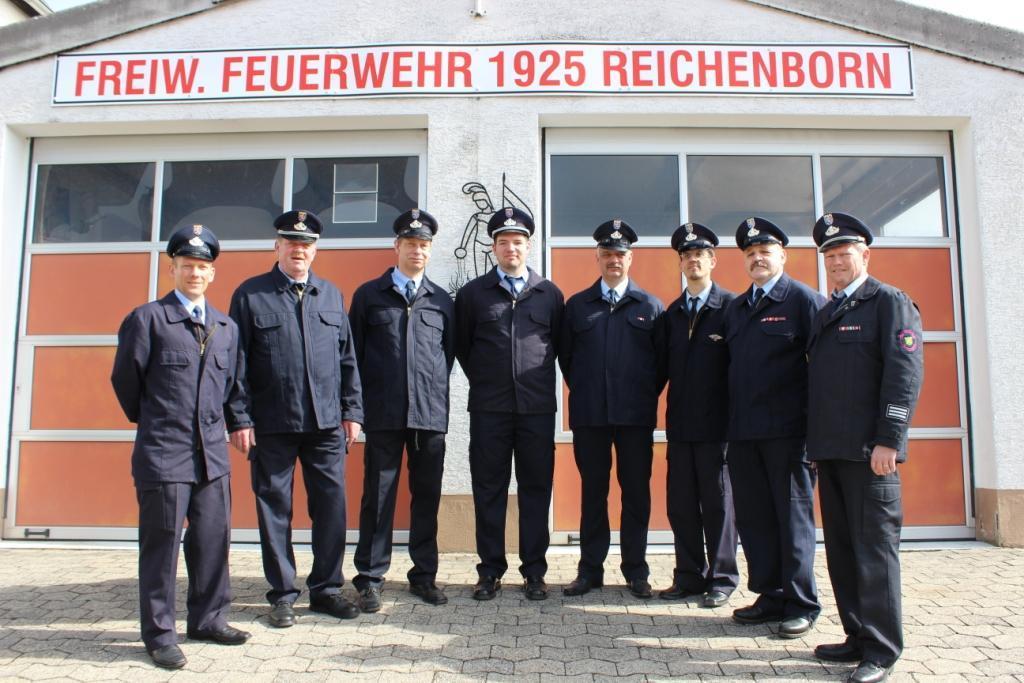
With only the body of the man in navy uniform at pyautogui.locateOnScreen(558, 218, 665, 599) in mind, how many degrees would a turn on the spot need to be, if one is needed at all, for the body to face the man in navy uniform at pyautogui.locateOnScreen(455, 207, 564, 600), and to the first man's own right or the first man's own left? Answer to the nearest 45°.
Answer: approximately 90° to the first man's own right

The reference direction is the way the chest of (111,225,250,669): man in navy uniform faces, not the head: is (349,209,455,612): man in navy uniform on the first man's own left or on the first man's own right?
on the first man's own left

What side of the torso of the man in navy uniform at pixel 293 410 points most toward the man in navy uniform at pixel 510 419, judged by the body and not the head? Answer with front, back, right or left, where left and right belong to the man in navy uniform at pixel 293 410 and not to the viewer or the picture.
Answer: left

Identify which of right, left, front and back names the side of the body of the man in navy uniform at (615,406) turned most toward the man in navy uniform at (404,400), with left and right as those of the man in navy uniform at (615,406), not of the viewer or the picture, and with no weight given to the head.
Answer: right

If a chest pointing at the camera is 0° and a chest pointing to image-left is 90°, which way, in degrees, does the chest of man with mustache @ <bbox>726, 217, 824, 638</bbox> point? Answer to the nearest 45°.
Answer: approximately 45°
